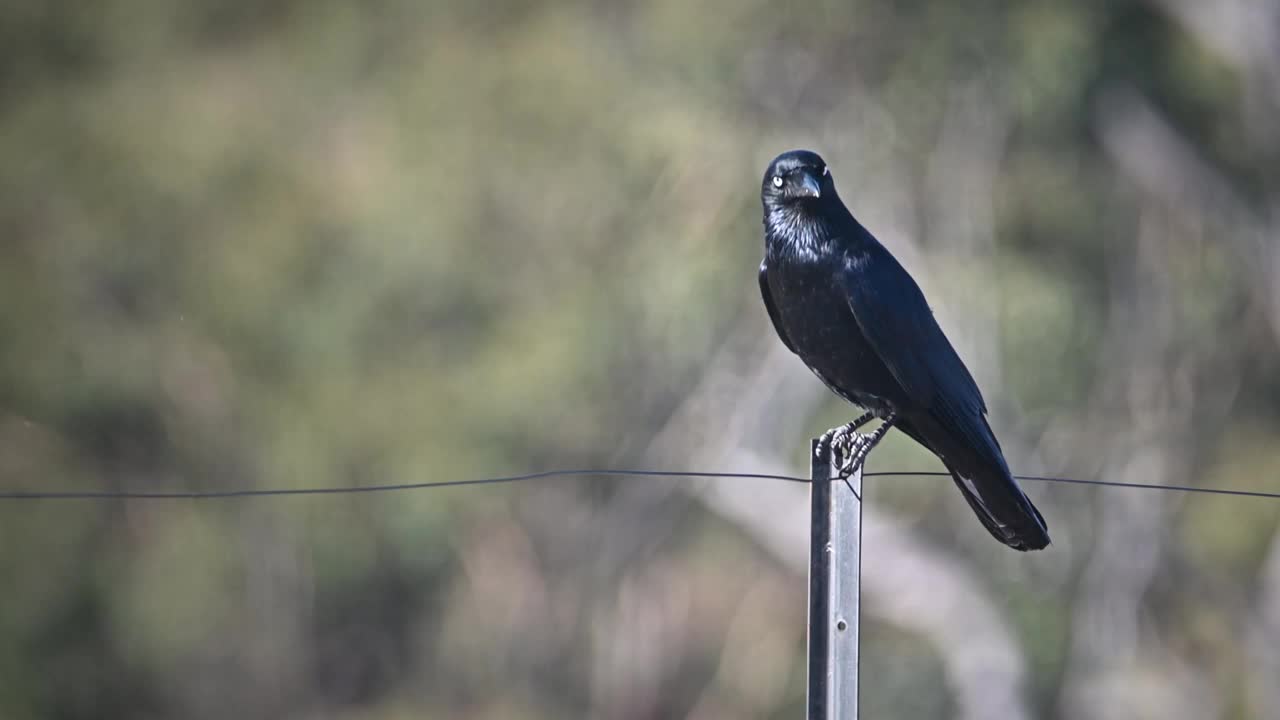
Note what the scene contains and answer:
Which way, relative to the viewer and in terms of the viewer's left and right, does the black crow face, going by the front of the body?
facing the viewer and to the left of the viewer
